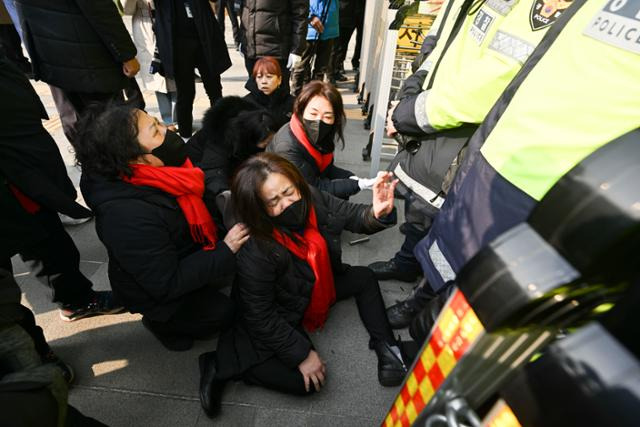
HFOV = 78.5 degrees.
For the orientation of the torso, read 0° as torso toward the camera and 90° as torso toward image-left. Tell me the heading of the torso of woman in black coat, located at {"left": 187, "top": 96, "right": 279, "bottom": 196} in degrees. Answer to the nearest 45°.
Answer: approximately 270°

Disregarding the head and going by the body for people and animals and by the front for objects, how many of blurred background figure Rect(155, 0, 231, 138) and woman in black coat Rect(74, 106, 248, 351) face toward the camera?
1

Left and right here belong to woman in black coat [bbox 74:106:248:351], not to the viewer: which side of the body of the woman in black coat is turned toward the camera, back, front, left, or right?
right

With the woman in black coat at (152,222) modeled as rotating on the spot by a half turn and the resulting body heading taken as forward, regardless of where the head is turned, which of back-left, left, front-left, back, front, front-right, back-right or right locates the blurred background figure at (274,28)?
back-right

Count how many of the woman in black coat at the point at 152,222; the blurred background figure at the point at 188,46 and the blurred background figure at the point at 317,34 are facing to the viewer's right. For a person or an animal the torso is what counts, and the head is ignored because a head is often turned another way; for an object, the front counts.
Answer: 1

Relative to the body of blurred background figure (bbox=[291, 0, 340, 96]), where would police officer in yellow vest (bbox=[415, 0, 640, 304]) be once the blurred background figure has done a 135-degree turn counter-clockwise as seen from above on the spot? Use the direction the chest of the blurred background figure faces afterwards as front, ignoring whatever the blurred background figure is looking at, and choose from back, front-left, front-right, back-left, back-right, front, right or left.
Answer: right
